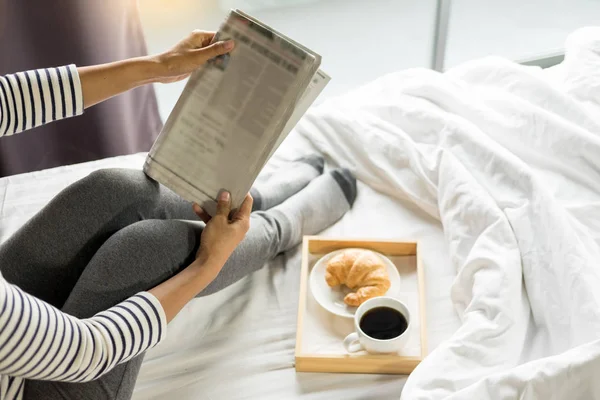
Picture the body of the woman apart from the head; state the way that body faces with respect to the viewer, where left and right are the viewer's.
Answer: facing away from the viewer and to the right of the viewer
